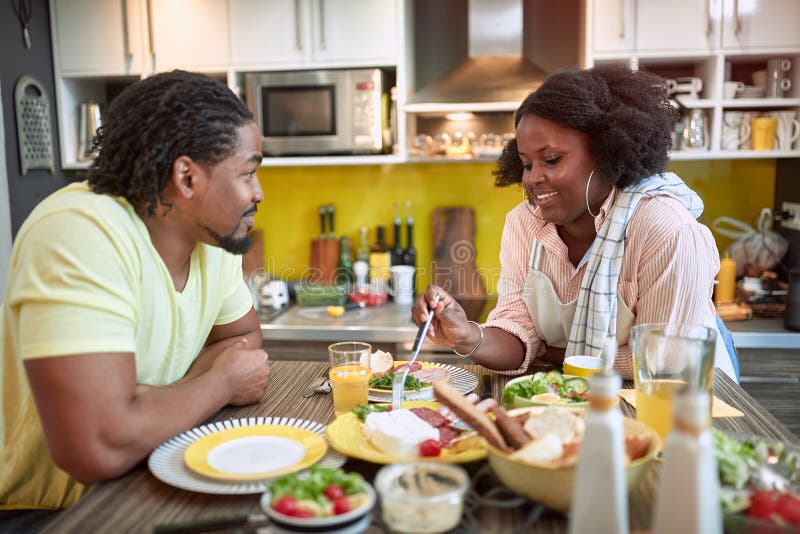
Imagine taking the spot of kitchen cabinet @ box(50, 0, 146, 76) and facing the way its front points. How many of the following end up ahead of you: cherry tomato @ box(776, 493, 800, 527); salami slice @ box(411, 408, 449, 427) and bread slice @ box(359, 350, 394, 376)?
3

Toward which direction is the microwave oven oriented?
toward the camera

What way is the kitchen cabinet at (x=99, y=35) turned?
toward the camera

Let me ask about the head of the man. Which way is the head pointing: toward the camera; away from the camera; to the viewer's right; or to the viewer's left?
to the viewer's right

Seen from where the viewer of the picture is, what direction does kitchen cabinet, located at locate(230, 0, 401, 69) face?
facing the viewer

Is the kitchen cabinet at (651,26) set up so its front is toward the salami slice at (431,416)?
yes

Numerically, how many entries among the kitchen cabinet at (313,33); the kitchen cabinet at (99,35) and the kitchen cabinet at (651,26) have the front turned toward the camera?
3

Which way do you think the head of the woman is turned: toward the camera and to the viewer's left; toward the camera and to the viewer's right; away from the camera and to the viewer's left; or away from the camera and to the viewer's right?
toward the camera and to the viewer's left

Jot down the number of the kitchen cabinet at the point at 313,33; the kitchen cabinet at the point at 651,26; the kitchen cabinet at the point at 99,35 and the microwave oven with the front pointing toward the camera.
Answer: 4

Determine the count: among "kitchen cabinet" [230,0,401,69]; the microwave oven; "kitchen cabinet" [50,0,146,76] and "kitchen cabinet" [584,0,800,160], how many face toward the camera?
4

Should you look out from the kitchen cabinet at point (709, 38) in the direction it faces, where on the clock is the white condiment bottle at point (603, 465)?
The white condiment bottle is roughly at 12 o'clock from the kitchen cabinet.

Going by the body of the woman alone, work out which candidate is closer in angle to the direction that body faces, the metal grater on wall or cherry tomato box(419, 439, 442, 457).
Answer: the cherry tomato

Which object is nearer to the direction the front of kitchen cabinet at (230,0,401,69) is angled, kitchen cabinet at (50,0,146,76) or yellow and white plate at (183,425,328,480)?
the yellow and white plate

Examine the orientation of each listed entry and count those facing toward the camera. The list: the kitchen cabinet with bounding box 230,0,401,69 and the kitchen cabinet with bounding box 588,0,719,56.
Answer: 2

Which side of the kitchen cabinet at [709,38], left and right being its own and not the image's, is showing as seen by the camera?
front
